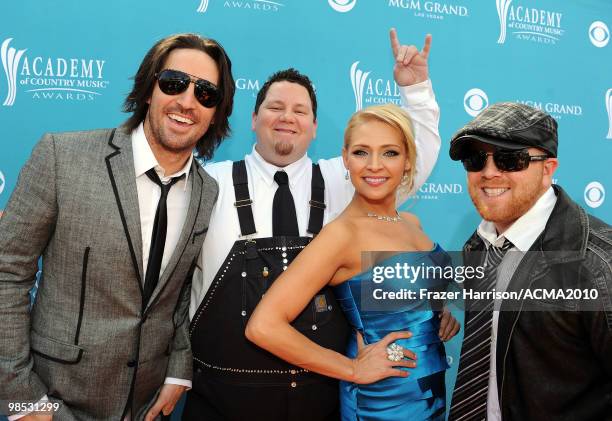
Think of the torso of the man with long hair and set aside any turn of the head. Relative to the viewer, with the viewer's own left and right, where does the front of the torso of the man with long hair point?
facing the viewer and to the right of the viewer

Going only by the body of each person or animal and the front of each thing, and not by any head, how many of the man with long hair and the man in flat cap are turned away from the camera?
0

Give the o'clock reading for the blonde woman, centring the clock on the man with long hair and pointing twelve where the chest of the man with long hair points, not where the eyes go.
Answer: The blonde woman is roughly at 11 o'clock from the man with long hair.

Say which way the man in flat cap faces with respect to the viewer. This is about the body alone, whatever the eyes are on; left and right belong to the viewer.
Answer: facing the viewer and to the left of the viewer

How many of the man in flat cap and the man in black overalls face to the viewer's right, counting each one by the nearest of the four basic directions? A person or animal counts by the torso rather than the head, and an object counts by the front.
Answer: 0

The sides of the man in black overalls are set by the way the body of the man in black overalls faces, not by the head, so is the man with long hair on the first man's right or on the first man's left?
on the first man's right
